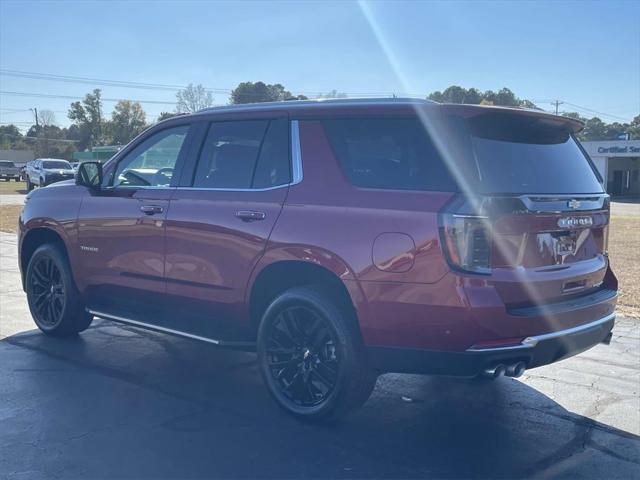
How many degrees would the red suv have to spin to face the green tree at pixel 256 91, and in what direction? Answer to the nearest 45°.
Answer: approximately 45° to its right

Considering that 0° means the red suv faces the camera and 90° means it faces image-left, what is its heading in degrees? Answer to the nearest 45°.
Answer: approximately 135°
